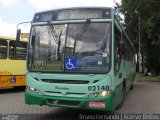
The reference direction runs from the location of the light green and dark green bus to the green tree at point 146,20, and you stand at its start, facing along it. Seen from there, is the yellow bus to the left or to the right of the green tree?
left

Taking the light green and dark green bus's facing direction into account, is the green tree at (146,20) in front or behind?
behind

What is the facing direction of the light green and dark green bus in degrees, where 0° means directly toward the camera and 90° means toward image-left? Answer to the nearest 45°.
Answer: approximately 45°

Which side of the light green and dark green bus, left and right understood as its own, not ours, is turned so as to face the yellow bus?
right
